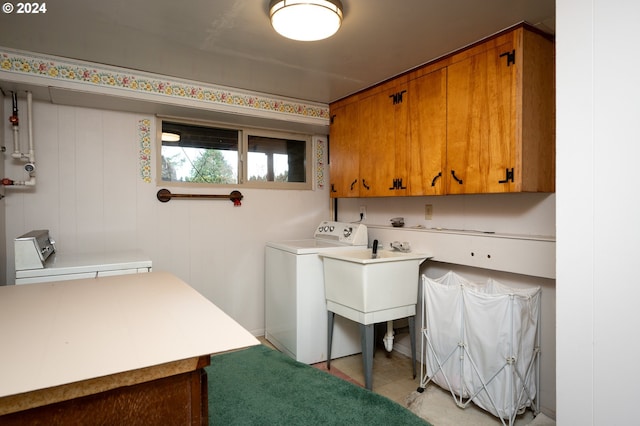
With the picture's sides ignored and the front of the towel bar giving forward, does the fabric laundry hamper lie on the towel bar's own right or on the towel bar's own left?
on the towel bar's own left

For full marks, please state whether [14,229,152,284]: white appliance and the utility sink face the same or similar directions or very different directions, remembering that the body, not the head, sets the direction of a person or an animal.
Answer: very different directions

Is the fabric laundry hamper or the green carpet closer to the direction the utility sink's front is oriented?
the green carpet

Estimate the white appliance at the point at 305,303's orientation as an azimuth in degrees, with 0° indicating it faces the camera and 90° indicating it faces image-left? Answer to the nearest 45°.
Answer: approximately 45°

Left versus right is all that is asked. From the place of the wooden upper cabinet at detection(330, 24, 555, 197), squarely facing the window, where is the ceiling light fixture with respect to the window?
left

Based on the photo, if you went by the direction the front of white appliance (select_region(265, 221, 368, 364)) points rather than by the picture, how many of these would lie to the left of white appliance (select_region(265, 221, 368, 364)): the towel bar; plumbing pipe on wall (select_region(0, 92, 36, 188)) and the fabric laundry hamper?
1

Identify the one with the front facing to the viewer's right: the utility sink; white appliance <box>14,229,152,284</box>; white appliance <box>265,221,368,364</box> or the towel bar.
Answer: white appliance <box>14,229,152,284</box>

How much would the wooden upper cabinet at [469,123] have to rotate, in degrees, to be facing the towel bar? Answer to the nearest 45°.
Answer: approximately 45° to its right

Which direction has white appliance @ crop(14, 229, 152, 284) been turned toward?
to the viewer's right
